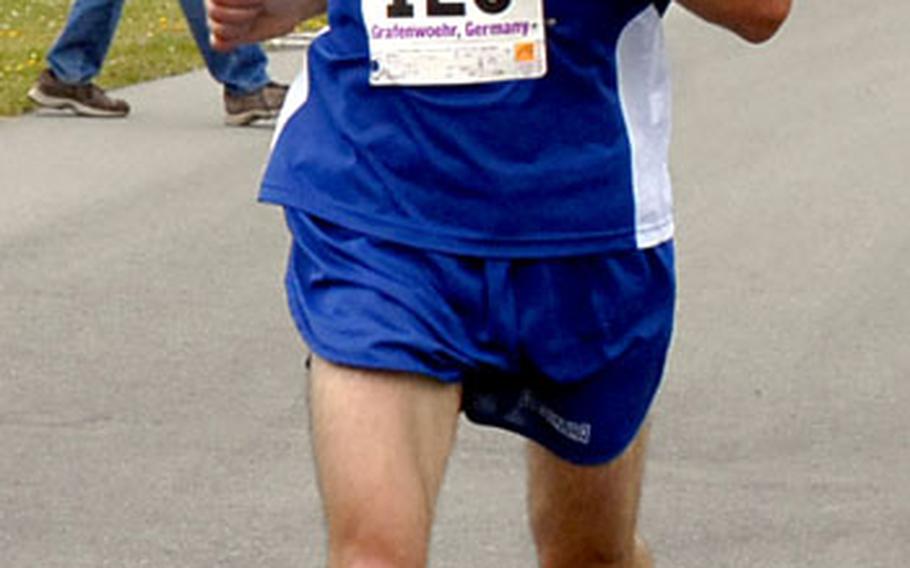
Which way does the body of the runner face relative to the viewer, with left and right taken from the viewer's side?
facing the viewer
